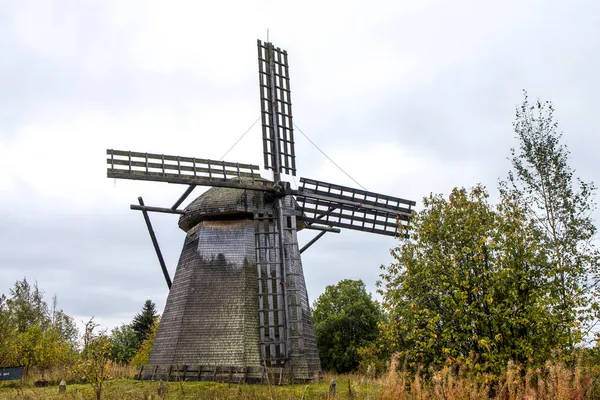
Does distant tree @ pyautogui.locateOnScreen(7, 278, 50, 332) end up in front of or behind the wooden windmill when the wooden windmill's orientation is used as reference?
behind

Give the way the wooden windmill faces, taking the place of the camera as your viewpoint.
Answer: facing the viewer and to the right of the viewer

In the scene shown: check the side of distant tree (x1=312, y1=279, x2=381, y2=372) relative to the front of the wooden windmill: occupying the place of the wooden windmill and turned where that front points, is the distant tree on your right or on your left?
on your left

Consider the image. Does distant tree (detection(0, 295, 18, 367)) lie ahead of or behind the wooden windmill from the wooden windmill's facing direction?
behind

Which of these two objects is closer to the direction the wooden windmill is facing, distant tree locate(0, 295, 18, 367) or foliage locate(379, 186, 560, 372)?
the foliage

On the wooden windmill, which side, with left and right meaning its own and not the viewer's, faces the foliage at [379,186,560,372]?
front
